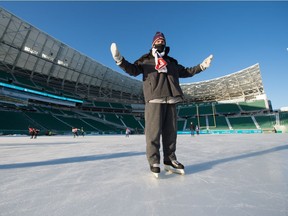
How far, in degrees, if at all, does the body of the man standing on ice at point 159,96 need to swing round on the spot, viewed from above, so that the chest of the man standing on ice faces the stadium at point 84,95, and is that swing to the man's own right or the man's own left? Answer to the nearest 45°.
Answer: approximately 135° to the man's own right

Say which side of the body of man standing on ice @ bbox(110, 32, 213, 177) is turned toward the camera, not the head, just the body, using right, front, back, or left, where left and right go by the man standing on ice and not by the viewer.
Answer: front
